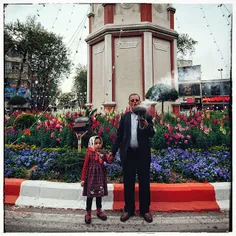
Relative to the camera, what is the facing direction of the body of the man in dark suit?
toward the camera

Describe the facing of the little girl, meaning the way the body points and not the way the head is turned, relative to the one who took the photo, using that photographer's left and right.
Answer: facing the viewer and to the right of the viewer

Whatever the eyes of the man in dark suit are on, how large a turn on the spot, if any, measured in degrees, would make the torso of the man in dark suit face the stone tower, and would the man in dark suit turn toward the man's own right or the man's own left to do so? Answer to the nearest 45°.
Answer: approximately 180°

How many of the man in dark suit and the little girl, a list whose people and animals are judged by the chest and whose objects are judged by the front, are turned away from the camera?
0

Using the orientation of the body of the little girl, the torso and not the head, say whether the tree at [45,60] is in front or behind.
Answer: behind

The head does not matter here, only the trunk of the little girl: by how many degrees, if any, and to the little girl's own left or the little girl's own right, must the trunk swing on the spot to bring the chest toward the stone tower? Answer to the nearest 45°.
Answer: approximately 135° to the little girl's own left

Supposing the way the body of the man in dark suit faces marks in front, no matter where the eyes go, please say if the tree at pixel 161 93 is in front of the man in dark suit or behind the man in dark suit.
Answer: behind
